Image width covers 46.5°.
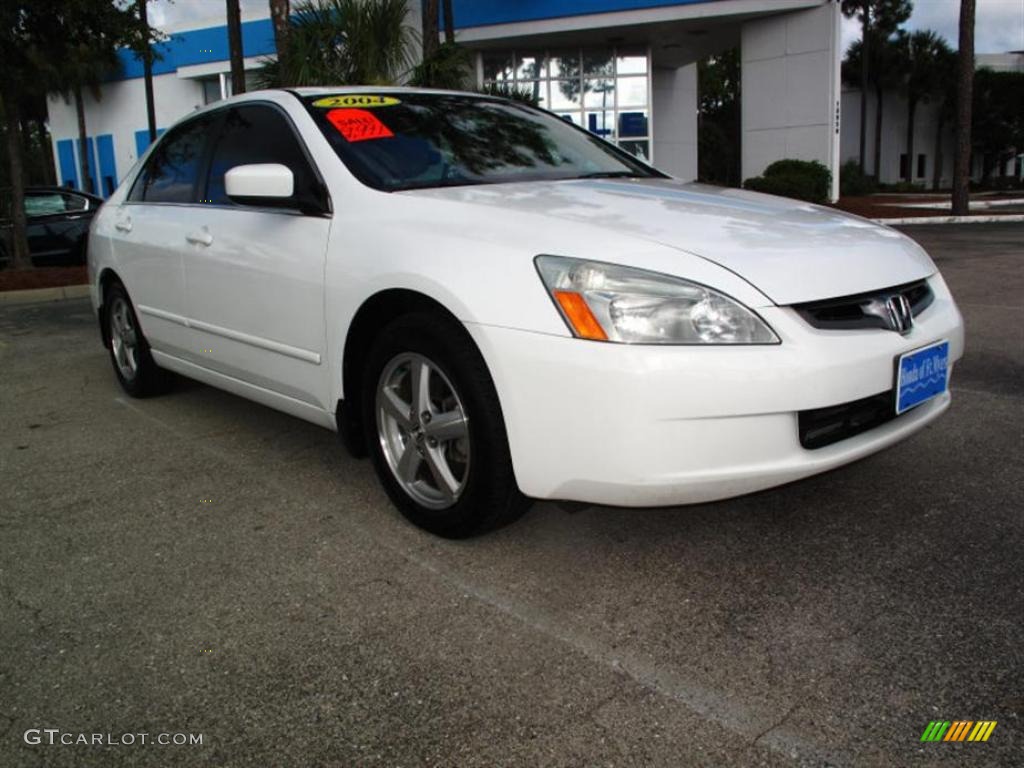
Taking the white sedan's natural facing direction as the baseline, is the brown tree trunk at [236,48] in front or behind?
behind

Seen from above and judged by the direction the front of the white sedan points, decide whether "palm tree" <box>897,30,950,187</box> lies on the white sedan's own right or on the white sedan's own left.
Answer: on the white sedan's own left

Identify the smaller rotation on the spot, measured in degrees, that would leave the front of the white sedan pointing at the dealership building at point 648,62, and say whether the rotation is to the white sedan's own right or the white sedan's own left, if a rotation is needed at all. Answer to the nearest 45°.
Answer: approximately 135° to the white sedan's own left

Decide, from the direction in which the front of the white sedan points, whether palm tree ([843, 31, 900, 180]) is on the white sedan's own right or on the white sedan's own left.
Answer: on the white sedan's own left

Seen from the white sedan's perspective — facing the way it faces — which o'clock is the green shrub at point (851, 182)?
The green shrub is roughly at 8 o'clock from the white sedan.

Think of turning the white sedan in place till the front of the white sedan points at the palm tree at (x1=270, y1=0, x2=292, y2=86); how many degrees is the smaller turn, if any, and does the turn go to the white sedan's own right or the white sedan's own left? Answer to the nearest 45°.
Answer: approximately 135° to the white sedan's own left

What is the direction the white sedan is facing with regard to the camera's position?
facing the viewer and to the right of the viewer

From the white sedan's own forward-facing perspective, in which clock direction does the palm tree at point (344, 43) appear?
The palm tree is roughly at 7 o'clock from the white sedan.

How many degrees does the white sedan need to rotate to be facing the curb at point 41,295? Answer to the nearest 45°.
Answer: approximately 180°

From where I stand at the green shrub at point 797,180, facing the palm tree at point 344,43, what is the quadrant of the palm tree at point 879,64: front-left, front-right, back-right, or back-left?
back-right

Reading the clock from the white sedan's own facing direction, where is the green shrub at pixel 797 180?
The green shrub is roughly at 8 o'clock from the white sedan.

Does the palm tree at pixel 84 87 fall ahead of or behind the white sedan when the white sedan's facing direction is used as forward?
behind

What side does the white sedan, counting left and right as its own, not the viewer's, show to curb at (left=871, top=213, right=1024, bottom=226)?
left
